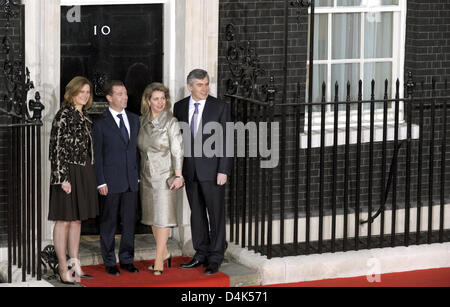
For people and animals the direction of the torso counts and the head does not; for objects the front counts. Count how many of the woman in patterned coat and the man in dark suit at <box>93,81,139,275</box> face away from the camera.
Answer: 0

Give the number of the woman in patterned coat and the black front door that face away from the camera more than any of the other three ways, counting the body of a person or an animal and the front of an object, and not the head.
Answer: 0

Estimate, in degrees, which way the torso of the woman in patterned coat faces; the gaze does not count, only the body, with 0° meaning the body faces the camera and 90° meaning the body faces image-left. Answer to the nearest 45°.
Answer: approximately 315°

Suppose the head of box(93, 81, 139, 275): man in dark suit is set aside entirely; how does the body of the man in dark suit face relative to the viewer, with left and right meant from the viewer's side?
facing the viewer and to the right of the viewer

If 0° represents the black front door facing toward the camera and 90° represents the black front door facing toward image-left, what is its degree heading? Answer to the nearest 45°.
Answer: approximately 0°

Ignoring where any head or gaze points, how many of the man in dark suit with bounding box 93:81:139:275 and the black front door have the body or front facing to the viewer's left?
0

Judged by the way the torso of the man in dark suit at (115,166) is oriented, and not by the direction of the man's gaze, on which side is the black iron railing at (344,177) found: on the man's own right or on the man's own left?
on the man's own left

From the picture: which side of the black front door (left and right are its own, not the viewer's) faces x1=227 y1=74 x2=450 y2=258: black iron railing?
left
